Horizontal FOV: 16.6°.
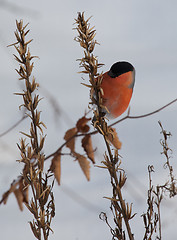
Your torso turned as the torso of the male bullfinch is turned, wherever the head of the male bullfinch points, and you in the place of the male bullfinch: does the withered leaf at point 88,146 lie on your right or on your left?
on your right

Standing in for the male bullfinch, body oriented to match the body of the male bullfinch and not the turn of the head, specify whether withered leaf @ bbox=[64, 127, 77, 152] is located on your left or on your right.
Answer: on your right

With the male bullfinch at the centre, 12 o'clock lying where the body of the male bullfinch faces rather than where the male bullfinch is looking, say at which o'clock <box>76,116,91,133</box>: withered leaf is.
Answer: The withered leaf is roughly at 4 o'clock from the male bullfinch.

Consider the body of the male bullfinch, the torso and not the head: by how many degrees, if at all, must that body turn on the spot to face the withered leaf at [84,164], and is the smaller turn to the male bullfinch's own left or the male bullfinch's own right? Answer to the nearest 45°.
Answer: approximately 135° to the male bullfinch's own right
